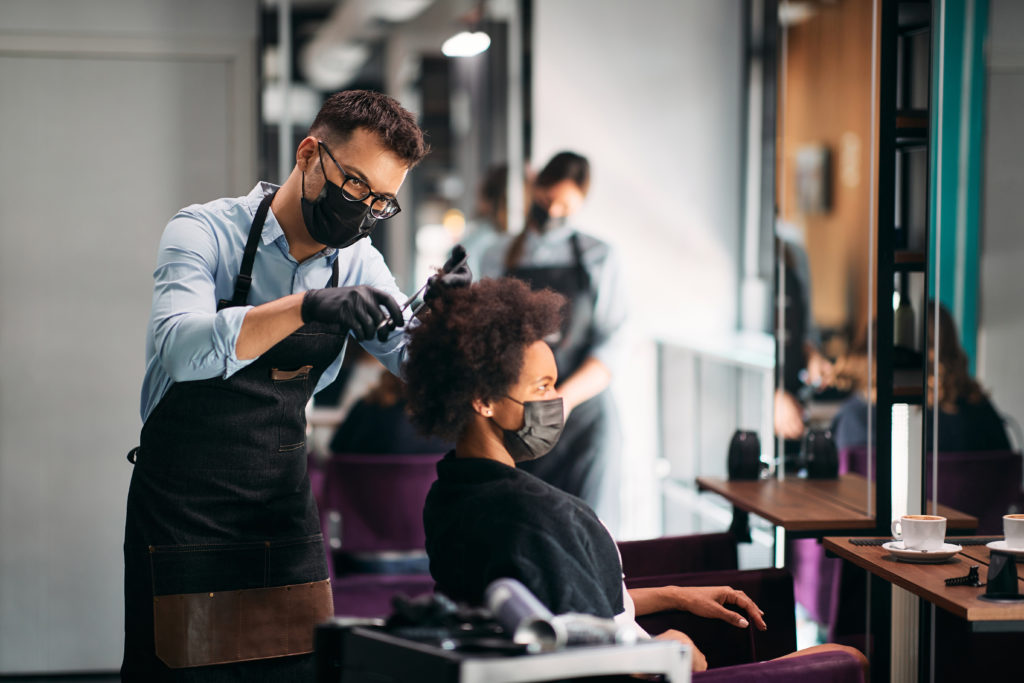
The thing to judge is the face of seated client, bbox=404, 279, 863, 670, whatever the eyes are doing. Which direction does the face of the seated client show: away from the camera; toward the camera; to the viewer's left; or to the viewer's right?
to the viewer's right

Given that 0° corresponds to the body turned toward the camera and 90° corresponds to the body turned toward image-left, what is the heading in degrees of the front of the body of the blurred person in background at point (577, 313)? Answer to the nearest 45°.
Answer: approximately 45°

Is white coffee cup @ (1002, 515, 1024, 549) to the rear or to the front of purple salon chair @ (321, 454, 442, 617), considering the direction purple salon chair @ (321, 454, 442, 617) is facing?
to the rear

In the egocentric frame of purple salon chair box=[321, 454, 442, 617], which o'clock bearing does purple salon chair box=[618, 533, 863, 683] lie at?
purple salon chair box=[618, 533, 863, 683] is roughly at 5 o'clock from purple salon chair box=[321, 454, 442, 617].

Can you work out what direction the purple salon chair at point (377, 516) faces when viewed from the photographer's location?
facing away from the viewer

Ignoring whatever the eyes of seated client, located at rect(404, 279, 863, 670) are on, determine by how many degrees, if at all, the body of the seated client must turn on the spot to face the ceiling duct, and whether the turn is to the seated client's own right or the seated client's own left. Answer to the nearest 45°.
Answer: approximately 90° to the seated client's own left

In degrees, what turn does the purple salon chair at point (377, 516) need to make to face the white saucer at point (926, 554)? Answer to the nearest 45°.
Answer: approximately 135° to its right

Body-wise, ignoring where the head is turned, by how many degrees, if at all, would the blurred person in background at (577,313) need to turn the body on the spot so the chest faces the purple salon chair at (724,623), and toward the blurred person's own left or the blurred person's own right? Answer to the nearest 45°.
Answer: approximately 45° to the blurred person's own left

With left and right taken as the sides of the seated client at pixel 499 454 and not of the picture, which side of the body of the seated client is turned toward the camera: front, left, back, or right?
right

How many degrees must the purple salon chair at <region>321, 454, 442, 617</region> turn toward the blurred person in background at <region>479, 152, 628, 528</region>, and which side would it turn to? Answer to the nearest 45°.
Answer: approximately 45° to its right
